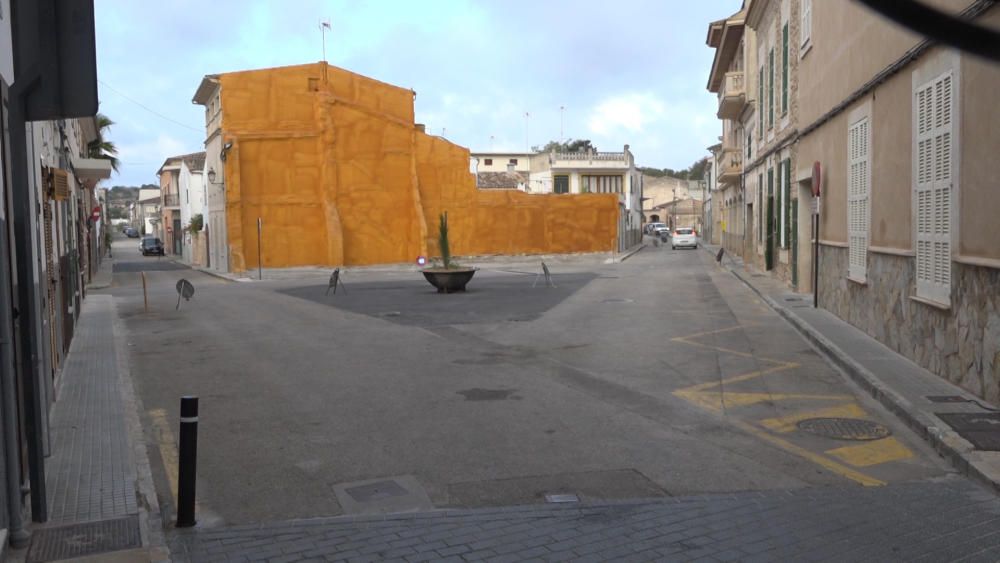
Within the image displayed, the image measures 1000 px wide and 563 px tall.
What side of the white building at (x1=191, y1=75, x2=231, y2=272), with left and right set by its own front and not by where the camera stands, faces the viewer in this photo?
left

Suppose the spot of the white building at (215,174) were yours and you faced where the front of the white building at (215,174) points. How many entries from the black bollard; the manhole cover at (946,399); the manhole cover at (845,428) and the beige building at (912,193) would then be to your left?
4

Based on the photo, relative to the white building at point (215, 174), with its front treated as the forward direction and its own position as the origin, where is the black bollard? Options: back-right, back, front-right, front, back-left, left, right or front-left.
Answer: left

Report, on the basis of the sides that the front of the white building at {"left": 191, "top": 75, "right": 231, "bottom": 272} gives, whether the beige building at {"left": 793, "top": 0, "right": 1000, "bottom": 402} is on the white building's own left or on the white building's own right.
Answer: on the white building's own left

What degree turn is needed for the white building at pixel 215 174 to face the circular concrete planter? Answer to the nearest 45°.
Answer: approximately 90° to its left

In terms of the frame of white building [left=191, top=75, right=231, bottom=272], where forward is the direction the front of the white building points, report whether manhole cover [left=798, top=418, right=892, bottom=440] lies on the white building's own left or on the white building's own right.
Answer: on the white building's own left

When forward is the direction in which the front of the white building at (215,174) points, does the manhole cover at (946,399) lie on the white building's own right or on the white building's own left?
on the white building's own left

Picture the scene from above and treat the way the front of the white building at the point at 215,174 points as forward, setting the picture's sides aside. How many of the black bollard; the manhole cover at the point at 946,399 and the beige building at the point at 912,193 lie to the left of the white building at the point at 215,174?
3

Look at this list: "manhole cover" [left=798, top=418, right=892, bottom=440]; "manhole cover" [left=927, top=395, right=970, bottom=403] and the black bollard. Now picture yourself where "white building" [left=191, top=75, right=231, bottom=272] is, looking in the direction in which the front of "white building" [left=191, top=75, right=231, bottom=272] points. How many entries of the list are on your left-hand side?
3
